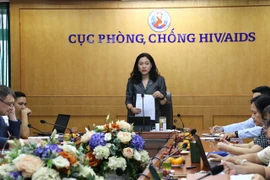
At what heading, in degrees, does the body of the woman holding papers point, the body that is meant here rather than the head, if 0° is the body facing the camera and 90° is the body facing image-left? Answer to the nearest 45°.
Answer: approximately 0°

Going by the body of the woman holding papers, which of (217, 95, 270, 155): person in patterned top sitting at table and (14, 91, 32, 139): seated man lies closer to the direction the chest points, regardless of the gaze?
the person in patterned top sitting at table

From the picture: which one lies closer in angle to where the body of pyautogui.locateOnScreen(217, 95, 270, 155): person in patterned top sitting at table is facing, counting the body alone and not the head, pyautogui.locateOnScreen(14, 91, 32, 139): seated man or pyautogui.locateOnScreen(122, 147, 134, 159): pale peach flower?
the seated man

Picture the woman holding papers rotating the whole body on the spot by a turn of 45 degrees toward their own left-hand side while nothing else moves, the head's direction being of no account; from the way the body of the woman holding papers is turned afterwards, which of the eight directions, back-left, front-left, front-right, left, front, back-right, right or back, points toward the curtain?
back

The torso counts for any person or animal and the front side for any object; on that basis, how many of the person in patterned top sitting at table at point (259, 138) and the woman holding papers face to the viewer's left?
1

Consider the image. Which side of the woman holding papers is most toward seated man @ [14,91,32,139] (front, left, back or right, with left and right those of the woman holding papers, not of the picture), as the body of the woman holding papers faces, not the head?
right

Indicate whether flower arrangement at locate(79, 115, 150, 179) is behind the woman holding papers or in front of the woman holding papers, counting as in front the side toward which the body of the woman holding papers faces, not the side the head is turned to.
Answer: in front

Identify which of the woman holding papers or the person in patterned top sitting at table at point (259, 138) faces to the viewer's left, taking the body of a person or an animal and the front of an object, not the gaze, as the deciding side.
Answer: the person in patterned top sitting at table

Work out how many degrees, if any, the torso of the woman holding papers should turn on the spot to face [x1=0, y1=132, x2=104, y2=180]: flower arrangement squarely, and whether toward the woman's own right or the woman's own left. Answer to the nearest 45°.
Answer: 0° — they already face it

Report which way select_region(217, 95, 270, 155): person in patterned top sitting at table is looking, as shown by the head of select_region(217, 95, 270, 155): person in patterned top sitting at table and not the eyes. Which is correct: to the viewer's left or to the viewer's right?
to the viewer's left

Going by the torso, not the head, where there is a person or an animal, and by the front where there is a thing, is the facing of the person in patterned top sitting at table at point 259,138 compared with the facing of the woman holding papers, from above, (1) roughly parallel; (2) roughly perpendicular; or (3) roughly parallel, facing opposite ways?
roughly perpendicular

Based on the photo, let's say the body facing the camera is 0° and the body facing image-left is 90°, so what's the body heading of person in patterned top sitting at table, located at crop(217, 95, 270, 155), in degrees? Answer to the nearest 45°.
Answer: approximately 90°
